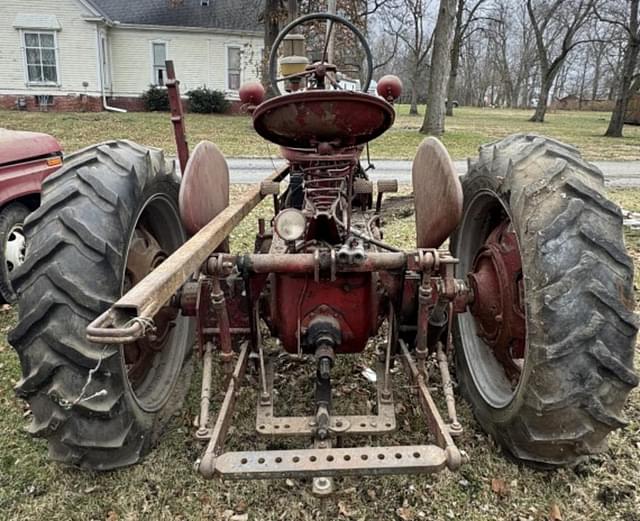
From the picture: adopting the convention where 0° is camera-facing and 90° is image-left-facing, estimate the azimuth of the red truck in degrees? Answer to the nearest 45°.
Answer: approximately 225°

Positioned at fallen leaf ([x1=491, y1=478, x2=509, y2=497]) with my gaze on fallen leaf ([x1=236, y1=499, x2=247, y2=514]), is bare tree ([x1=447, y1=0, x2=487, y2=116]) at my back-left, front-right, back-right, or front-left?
back-right

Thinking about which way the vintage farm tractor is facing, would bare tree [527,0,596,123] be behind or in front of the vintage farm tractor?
in front

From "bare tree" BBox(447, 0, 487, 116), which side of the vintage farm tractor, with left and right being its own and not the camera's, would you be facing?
front

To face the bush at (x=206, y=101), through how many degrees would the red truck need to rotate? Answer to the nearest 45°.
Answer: approximately 45° to its left

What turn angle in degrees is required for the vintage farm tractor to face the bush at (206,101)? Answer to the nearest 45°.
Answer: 0° — it already faces it

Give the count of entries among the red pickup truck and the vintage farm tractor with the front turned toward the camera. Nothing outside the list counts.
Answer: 0

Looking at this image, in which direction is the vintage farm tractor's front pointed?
away from the camera

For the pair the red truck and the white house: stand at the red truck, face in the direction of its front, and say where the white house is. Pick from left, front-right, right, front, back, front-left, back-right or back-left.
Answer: front-left
